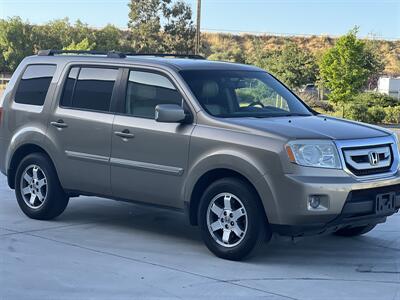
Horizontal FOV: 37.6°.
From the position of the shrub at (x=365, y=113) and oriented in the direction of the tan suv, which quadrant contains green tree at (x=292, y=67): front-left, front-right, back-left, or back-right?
back-right

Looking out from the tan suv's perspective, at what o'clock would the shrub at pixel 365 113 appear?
The shrub is roughly at 8 o'clock from the tan suv.

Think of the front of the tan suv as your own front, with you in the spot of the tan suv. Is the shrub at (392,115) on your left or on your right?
on your left

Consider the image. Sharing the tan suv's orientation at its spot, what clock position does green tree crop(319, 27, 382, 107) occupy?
The green tree is roughly at 8 o'clock from the tan suv.

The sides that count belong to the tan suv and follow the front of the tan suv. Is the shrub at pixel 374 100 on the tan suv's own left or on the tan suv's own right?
on the tan suv's own left

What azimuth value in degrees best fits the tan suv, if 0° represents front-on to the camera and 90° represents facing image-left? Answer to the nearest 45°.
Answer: approximately 315°

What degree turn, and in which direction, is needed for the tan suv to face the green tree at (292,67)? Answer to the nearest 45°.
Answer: approximately 135° to its left
